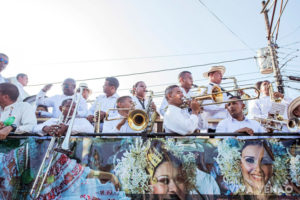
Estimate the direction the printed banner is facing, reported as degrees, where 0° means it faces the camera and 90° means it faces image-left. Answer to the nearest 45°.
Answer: approximately 0°

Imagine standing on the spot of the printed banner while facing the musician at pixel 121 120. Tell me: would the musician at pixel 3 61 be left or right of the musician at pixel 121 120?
left

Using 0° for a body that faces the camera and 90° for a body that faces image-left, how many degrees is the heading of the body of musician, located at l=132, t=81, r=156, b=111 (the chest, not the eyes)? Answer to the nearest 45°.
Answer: approximately 315°

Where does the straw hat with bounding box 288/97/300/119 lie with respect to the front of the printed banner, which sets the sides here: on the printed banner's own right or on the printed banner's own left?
on the printed banner's own left

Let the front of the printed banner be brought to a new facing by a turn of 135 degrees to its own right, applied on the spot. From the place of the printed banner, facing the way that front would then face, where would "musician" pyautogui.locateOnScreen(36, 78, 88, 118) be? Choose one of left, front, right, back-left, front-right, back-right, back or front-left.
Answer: front
